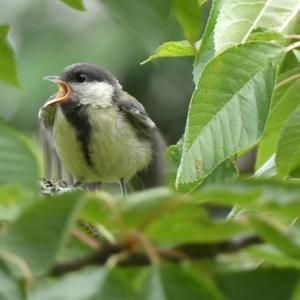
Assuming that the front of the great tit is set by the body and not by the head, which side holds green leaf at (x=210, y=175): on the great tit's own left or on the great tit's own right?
on the great tit's own left

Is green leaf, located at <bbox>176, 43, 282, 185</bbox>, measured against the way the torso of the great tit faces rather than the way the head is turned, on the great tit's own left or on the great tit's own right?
on the great tit's own left

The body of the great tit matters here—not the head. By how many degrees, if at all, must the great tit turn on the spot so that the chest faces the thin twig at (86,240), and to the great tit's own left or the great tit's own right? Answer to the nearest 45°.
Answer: approximately 45° to the great tit's own left

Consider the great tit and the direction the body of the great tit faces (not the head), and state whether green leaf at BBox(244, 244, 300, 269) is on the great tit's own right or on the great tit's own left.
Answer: on the great tit's own left

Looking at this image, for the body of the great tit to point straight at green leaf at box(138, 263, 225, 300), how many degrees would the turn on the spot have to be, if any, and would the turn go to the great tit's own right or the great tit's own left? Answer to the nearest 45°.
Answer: approximately 45° to the great tit's own left

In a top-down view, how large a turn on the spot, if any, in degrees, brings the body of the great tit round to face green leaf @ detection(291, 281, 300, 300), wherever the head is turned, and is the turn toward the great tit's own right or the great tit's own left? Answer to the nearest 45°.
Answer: approximately 45° to the great tit's own left

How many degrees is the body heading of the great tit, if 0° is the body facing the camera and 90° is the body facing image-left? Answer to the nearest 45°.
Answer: approximately 45°
